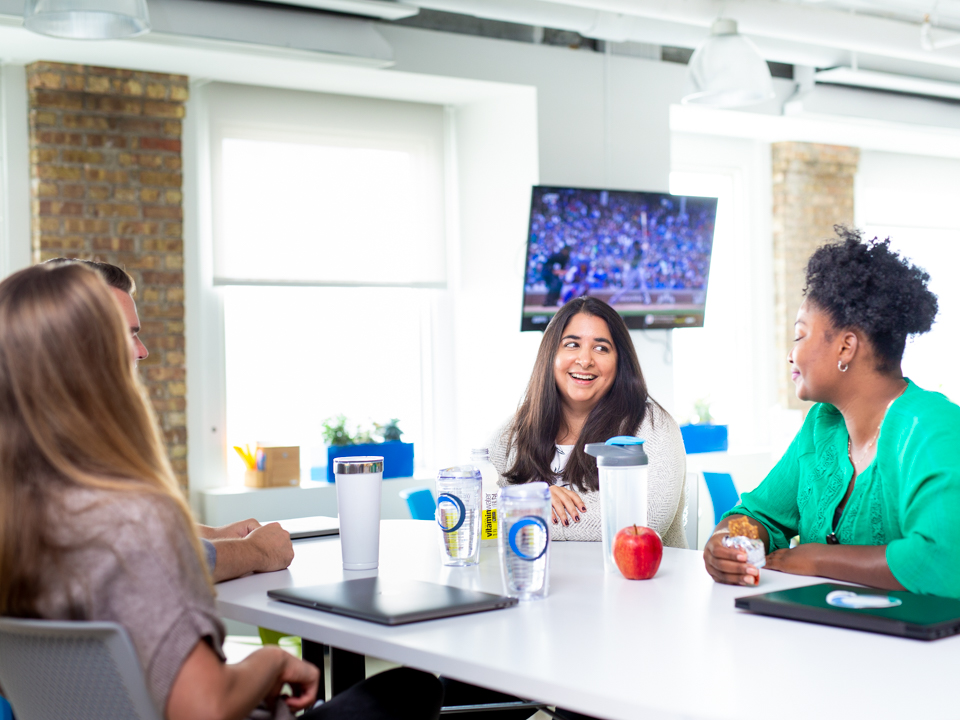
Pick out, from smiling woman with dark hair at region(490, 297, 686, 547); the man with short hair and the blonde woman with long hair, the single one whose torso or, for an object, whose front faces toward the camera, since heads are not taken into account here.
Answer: the smiling woman with dark hair

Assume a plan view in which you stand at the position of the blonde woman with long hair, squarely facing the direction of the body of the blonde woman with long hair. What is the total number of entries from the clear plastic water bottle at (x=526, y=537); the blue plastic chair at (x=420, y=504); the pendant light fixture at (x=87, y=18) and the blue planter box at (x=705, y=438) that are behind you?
0

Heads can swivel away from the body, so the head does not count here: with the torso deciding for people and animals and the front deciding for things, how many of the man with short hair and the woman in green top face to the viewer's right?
1

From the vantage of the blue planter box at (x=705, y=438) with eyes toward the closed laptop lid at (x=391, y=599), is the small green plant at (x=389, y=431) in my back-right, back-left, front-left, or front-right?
front-right

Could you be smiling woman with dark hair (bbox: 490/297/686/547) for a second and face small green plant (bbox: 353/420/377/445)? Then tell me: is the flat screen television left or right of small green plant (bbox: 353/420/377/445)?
right

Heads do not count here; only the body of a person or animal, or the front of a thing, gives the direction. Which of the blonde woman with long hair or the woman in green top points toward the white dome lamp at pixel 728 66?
the blonde woman with long hair

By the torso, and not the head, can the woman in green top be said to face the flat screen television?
no

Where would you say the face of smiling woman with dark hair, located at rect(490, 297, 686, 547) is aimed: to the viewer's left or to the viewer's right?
to the viewer's right

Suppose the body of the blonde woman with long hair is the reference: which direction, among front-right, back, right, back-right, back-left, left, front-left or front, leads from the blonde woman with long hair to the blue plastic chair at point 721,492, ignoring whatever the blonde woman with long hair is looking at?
front

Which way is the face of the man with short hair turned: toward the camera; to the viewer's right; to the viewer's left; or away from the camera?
to the viewer's right

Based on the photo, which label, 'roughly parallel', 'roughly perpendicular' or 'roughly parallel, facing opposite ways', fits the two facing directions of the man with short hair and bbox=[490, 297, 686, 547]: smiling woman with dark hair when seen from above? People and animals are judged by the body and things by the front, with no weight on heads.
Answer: roughly perpendicular

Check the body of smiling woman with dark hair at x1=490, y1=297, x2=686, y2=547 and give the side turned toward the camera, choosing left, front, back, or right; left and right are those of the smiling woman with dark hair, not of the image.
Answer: front

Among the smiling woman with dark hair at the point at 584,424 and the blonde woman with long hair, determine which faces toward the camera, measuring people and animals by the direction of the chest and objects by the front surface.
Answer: the smiling woman with dark hair

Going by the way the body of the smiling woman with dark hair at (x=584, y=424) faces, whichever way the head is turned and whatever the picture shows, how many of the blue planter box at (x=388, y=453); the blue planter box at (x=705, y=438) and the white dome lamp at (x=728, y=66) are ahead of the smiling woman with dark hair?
0

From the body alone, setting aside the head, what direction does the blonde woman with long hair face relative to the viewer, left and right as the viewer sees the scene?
facing away from the viewer and to the right of the viewer

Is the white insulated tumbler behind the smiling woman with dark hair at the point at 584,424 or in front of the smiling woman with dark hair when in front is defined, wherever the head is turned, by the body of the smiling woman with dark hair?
in front

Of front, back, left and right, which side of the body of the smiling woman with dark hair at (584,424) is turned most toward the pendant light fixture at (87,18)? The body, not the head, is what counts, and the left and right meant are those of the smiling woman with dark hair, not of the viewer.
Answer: right

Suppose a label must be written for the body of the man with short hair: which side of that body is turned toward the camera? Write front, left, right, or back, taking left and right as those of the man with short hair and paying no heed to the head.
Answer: right

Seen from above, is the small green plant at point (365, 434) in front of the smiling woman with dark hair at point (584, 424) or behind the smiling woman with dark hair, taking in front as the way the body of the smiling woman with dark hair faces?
behind

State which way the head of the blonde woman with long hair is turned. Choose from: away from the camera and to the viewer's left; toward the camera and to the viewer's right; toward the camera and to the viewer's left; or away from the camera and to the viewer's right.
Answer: away from the camera and to the viewer's right

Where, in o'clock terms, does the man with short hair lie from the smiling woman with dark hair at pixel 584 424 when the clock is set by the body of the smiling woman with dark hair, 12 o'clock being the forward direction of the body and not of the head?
The man with short hair is roughly at 1 o'clock from the smiling woman with dark hair.

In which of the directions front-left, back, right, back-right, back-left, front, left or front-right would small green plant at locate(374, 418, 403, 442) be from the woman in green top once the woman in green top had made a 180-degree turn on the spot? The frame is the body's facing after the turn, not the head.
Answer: left
